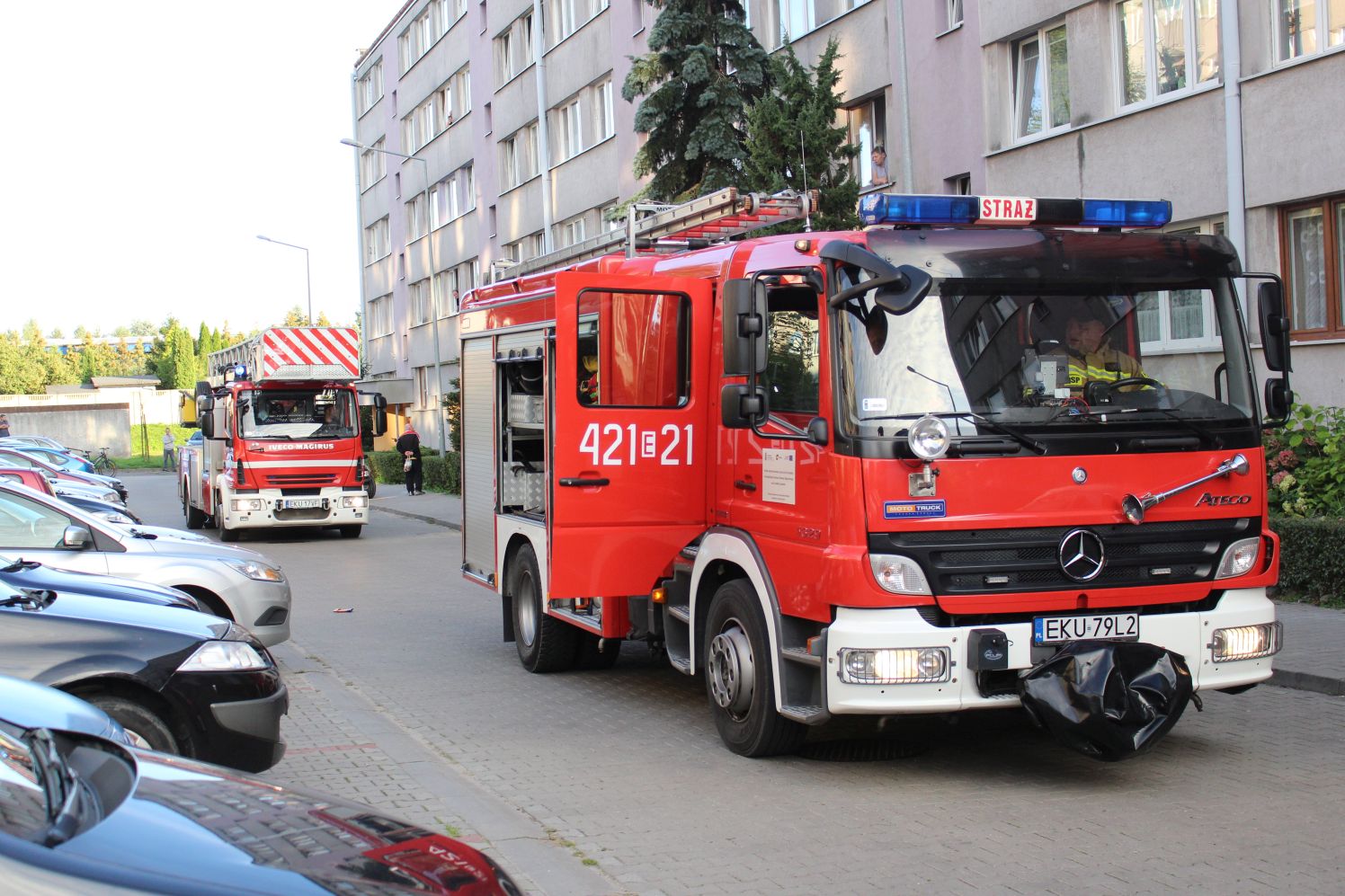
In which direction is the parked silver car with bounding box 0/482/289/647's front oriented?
to the viewer's right

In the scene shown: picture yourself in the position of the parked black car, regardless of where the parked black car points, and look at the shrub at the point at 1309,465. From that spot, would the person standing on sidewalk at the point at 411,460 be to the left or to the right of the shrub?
left

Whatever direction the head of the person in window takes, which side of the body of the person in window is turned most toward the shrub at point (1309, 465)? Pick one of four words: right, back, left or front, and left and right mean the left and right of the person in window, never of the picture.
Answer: left

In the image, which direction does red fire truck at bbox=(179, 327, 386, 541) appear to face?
toward the camera

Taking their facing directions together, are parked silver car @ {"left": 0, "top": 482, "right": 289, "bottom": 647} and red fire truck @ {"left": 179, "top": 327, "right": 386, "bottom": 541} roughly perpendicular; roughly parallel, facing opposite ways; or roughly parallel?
roughly perpendicular

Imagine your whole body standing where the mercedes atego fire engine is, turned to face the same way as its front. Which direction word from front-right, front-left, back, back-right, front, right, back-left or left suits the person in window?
back-left

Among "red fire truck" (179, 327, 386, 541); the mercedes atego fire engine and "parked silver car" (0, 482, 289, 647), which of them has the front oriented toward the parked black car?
the red fire truck

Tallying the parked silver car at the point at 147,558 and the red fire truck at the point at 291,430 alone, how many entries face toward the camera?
1

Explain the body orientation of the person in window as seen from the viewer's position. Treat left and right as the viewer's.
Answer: facing the viewer and to the left of the viewer

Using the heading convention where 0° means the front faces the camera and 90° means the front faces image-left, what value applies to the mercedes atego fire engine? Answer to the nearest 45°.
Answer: approximately 315°

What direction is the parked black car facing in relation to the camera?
to the viewer's right

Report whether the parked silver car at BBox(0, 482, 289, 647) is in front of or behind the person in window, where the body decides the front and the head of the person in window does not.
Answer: in front

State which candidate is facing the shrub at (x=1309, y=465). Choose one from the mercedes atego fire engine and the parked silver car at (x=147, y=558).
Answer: the parked silver car

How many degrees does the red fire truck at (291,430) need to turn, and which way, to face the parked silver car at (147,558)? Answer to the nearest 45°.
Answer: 0° — it already faces it

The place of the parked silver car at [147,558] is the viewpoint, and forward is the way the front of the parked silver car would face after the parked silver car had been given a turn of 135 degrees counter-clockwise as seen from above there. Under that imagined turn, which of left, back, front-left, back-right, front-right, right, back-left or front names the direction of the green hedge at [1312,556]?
back-right

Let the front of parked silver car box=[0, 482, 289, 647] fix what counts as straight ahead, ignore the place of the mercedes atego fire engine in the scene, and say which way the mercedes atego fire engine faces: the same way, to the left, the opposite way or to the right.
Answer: to the right
